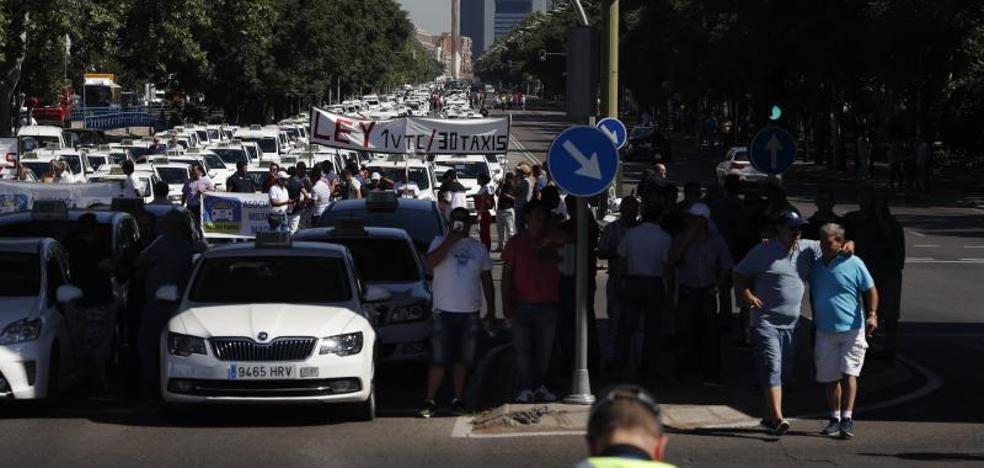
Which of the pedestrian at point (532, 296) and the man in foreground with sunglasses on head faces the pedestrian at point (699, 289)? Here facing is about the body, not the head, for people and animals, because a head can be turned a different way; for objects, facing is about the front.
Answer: the man in foreground with sunglasses on head

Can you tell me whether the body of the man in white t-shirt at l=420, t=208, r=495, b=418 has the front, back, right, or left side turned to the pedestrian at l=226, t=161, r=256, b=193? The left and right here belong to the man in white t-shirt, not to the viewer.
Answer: back

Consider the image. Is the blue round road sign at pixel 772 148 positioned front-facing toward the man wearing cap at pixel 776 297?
yes

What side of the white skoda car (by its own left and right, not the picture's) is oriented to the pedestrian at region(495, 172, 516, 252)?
back

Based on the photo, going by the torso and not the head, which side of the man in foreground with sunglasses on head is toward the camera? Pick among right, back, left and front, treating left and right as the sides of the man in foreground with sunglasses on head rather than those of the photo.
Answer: back

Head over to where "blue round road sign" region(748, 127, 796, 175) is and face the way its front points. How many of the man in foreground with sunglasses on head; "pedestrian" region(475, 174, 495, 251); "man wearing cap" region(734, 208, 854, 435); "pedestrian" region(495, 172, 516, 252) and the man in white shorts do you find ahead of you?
3

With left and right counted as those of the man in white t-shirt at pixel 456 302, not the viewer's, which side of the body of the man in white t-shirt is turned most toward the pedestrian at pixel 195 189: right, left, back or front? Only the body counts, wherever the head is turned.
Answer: back

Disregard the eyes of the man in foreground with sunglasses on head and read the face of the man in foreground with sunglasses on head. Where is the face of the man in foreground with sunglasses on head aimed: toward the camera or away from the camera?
away from the camera

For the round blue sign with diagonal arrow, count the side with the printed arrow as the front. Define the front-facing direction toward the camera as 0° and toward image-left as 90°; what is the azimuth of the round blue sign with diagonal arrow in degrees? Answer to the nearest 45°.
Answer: approximately 0°
